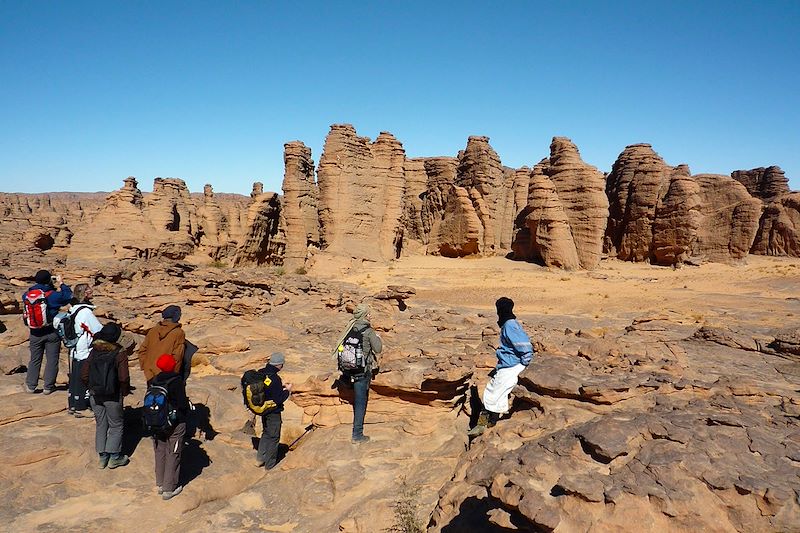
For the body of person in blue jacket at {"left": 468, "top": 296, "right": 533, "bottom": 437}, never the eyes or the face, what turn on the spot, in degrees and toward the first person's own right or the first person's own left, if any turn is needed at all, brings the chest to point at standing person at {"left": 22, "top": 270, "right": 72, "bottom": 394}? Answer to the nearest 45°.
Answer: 0° — they already face them

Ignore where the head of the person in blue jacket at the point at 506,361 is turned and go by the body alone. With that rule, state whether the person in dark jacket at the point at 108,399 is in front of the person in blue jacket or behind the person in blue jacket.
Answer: in front

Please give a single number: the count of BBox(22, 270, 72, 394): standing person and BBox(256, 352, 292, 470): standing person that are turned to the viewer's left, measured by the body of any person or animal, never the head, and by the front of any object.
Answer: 0

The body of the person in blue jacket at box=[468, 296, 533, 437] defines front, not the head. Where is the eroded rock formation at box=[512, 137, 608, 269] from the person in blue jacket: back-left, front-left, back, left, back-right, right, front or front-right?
right

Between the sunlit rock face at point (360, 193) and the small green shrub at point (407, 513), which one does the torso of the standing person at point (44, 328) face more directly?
the sunlit rock face

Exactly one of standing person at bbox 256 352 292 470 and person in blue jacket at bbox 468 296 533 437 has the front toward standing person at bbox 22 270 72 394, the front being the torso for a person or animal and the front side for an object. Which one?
the person in blue jacket

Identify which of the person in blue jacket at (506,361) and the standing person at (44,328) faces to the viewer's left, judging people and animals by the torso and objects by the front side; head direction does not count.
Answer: the person in blue jacket

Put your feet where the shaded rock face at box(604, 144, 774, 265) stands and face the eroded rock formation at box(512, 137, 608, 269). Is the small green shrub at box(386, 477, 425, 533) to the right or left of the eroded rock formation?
left

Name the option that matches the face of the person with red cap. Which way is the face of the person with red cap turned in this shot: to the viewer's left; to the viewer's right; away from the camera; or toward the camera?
away from the camera

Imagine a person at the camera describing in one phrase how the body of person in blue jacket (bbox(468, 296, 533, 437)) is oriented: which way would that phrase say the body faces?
to the viewer's left

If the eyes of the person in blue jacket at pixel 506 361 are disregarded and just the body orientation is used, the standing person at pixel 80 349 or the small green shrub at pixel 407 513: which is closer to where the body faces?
the standing person

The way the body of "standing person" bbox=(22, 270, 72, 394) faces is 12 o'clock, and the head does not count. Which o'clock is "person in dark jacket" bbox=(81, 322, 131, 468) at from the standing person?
The person in dark jacket is roughly at 4 o'clock from the standing person.

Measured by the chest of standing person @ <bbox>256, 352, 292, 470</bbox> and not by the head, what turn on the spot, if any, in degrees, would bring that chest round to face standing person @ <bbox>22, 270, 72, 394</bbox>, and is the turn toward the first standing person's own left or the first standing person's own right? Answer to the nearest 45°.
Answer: approximately 135° to the first standing person's own left

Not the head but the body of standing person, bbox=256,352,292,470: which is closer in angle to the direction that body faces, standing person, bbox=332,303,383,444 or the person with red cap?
the standing person

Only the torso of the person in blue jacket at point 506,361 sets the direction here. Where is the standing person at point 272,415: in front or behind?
in front

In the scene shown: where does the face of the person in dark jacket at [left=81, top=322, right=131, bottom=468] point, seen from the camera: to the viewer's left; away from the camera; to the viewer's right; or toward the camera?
away from the camera

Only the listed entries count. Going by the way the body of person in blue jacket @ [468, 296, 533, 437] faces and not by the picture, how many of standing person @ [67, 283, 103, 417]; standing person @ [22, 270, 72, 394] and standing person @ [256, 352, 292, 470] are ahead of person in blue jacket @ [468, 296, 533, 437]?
3
